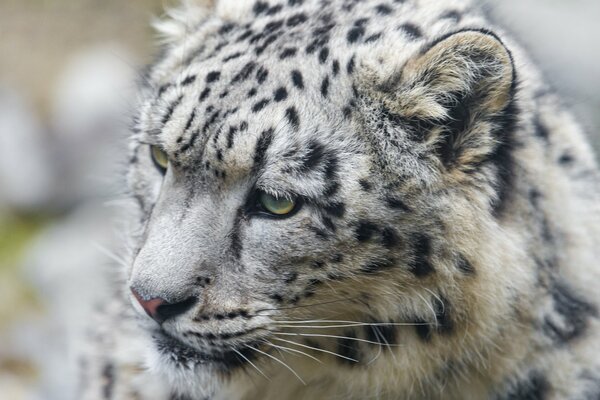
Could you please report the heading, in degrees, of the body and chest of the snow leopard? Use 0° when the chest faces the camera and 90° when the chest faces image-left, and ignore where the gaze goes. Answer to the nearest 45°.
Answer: approximately 45°

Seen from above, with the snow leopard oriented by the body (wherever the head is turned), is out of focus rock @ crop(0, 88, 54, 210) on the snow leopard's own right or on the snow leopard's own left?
on the snow leopard's own right
